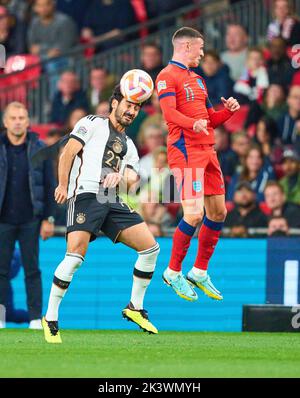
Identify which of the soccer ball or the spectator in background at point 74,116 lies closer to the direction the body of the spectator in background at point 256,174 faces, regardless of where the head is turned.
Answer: the soccer ball

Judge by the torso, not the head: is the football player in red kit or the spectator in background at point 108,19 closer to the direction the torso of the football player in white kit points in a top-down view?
the football player in red kit

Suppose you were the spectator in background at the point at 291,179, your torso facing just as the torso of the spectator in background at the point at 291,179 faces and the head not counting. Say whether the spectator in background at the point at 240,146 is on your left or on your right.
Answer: on your right

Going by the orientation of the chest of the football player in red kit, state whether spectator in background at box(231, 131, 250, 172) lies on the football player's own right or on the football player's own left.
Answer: on the football player's own left

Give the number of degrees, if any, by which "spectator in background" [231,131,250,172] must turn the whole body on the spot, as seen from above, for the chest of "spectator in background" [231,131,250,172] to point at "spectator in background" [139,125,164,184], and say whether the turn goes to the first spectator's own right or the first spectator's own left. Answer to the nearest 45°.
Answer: approximately 90° to the first spectator's own right

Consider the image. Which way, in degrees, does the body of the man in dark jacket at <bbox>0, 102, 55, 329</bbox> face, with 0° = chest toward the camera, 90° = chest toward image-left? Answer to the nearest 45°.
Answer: approximately 0°

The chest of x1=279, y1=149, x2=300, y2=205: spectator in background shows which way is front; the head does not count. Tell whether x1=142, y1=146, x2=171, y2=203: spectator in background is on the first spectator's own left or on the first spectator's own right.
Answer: on the first spectator's own right

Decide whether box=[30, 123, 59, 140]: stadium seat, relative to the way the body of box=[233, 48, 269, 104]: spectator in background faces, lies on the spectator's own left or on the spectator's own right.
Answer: on the spectator's own right
